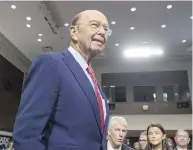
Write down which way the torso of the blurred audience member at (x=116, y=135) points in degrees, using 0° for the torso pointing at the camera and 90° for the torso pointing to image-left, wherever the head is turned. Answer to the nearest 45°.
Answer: approximately 315°

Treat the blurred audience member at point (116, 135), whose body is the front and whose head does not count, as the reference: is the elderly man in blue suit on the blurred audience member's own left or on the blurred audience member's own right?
on the blurred audience member's own right

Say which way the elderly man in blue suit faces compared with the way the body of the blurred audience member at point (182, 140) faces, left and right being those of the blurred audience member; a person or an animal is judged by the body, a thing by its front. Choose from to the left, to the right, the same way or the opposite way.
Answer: to the left

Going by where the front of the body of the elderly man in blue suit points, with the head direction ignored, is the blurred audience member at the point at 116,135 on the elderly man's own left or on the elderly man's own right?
on the elderly man's own left

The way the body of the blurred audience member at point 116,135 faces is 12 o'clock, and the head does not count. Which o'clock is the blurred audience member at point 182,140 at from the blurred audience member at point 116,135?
the blurred audience member at point 182,140 is roughly at 9 o'clock from the blurred audience member at point 116,135.

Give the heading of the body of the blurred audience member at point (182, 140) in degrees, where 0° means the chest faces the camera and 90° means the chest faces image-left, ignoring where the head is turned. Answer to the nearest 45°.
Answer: approximately 0°

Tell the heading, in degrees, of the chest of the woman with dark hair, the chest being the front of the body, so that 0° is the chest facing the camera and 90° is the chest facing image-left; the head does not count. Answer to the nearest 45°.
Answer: approximately 45°

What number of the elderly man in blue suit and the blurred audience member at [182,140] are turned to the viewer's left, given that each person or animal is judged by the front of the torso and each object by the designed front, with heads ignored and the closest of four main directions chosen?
0

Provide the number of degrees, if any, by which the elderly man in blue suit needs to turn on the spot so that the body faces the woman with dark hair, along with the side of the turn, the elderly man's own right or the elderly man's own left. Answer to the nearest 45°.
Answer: approximately 90° to the elderly man's own left

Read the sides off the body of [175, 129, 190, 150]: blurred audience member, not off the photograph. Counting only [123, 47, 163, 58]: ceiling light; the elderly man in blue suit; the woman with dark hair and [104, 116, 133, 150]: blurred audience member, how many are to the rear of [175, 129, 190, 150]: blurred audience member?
1

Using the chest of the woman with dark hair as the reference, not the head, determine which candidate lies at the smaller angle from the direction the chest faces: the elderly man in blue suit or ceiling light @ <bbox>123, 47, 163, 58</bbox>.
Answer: the elderly man in blue suit

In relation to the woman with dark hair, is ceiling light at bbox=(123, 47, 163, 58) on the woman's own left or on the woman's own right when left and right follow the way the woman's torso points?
on the woman's own right

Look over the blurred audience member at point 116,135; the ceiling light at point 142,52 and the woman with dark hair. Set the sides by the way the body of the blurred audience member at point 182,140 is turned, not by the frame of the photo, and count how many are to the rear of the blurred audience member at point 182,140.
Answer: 1
